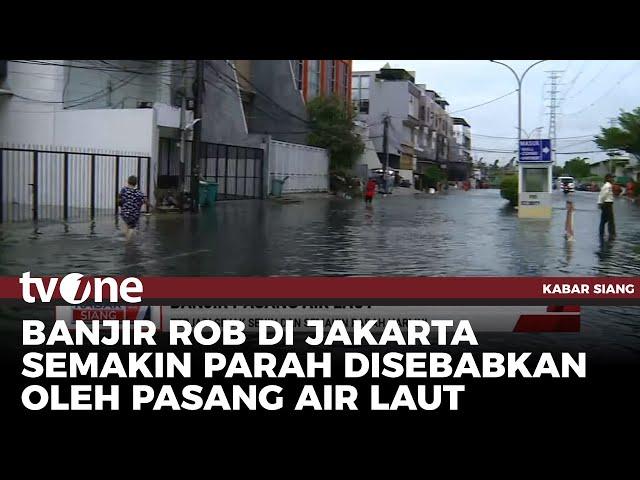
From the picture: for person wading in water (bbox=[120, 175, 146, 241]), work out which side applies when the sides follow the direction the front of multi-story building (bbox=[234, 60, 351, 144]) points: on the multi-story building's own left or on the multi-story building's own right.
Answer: on the multi-story building's own right

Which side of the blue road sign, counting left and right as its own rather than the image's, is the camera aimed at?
front

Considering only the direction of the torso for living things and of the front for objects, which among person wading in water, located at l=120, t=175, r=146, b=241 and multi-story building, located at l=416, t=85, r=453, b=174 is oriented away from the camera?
the person wading in water

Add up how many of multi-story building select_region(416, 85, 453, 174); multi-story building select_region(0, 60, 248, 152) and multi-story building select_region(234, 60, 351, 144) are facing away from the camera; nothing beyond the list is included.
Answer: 0

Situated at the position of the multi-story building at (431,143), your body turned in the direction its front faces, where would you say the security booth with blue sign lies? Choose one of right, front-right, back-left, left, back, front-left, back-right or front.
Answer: front-right

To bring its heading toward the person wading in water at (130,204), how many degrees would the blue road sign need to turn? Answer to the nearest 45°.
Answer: approximately 45° to its right

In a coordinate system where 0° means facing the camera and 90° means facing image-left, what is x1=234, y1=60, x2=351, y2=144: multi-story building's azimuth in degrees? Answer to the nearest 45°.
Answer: approximately 315°

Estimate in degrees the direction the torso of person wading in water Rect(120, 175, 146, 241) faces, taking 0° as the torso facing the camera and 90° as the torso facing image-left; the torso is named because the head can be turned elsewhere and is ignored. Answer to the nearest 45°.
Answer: approximately 180°
